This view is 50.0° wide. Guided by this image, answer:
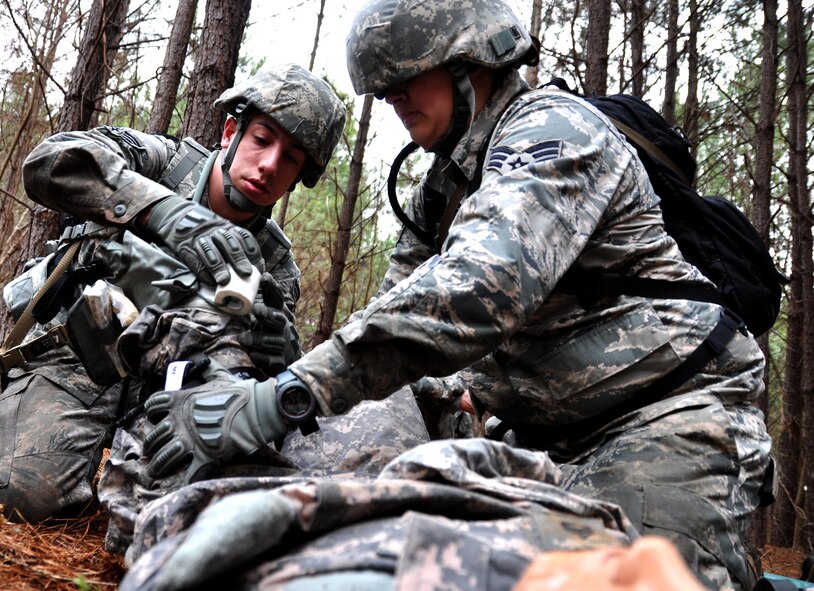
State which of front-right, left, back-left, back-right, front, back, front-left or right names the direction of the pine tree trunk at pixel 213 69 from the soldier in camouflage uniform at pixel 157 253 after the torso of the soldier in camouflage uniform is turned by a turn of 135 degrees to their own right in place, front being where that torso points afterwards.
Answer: right

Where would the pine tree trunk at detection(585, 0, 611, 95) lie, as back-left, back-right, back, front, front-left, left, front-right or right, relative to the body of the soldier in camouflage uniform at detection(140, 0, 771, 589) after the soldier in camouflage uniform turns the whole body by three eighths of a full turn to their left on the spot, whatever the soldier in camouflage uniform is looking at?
back-left

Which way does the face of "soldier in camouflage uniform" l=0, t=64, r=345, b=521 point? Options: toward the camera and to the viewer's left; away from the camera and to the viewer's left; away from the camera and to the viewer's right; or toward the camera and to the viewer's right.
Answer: toward the camera and to the viewer's right

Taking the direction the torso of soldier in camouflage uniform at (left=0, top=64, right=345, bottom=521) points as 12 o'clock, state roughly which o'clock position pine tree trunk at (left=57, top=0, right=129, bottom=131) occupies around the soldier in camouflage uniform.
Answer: The pine tree trunk is roughly at 7 o'clock from the soldier in camouflage uniform.

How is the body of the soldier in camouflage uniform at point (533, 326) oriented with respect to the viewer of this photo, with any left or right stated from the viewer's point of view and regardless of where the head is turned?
facing to the left of the viewer

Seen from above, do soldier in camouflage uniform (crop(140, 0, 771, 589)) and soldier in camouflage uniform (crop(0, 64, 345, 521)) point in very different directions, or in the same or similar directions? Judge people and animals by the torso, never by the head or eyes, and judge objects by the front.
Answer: very different directions

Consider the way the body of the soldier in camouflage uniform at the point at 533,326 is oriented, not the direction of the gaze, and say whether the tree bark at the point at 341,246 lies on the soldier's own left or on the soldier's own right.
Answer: on the soldier's own right

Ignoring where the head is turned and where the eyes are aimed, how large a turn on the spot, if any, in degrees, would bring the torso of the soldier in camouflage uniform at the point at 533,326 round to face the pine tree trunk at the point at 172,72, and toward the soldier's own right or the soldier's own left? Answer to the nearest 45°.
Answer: approximately 45° to the soldier's own right

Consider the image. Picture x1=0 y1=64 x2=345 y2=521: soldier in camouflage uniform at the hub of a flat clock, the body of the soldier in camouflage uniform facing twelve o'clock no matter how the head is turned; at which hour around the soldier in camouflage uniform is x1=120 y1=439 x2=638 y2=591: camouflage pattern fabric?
The camouflage pattern fabric is roughly at 1 o'clock from the soldier in camouflage uniform.

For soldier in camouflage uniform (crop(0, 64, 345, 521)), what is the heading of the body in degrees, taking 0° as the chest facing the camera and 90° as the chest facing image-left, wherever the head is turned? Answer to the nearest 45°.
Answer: approximately 315°

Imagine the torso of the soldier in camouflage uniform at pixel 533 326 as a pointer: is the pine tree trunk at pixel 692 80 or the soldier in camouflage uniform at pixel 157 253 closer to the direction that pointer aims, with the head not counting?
the soldier in camouflage uniform

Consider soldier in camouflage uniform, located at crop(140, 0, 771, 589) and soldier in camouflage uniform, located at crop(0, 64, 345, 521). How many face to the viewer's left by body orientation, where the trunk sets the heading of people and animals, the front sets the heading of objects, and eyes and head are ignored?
1

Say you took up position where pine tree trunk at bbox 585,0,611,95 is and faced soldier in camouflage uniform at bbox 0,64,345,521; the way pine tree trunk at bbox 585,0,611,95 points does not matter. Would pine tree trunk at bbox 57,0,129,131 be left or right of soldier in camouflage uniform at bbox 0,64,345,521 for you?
right
